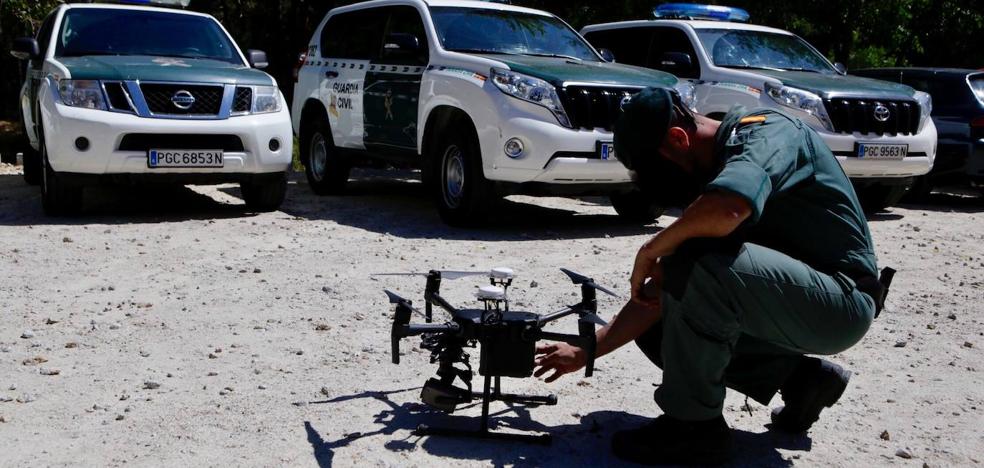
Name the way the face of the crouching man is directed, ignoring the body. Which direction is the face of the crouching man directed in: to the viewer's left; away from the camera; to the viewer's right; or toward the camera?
to the viewer's left

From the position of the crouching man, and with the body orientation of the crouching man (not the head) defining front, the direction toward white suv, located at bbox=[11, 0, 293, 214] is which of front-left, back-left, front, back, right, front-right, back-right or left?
front-right

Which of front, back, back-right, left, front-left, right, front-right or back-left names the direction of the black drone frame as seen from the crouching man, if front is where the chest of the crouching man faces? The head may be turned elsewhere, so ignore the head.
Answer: front

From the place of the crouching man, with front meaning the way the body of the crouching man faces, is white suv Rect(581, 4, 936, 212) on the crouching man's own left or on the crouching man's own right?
on the crouching man's own right

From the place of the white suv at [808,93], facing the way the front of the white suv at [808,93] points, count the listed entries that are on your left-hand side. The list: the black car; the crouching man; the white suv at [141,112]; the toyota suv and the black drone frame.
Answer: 1

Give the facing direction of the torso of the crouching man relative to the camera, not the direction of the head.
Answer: to the viewer's left

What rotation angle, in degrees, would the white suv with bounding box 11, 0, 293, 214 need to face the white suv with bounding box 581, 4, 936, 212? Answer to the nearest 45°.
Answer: approximately 90° to its left

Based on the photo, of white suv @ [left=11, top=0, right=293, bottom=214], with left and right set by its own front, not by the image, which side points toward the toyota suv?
left

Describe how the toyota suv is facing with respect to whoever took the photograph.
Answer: facing the viewer and to the right of the viewer

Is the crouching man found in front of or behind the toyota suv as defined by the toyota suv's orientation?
in front

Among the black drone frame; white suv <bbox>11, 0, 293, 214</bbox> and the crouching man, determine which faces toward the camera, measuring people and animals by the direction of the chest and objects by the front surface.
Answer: the white suv

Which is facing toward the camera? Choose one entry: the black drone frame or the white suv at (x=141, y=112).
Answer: the white suv

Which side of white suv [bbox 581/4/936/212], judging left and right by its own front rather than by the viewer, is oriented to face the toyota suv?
right

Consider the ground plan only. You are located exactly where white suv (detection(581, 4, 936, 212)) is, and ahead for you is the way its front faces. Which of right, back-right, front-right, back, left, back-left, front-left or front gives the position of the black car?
left

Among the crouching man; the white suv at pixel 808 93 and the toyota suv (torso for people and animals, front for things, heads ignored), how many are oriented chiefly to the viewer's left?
1
